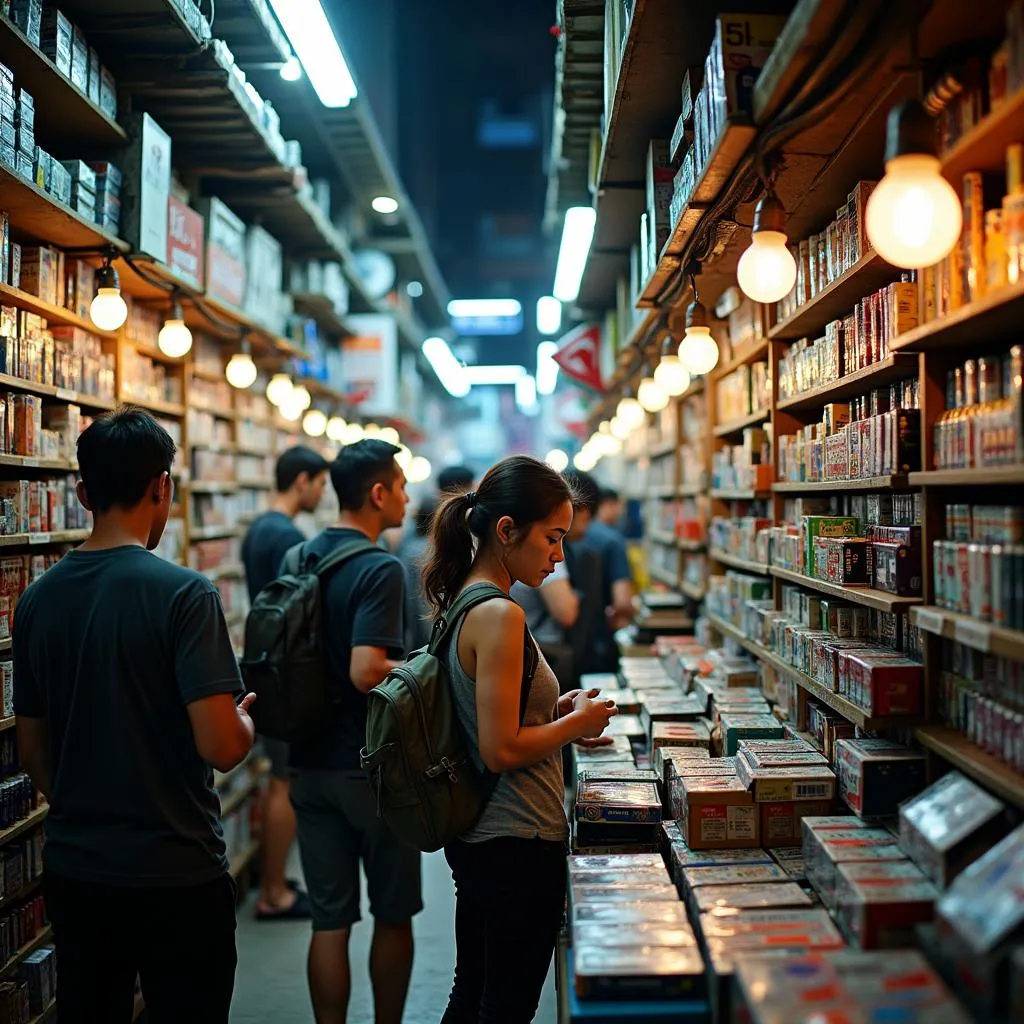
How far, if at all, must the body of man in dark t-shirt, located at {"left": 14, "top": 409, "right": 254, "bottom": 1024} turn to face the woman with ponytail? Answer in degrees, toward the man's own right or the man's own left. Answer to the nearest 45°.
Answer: approximately 45° to the man's own right

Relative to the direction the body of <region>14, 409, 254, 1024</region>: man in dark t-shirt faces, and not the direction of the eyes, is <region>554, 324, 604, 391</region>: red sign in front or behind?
in front

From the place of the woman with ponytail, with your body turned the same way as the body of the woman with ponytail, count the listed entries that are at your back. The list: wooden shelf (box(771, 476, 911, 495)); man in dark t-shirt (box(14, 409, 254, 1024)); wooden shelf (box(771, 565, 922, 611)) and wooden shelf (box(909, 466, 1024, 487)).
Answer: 1

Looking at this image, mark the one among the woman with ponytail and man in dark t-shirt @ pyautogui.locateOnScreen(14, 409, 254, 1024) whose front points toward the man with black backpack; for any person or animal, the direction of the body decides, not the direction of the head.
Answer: the man in dark t-shirt

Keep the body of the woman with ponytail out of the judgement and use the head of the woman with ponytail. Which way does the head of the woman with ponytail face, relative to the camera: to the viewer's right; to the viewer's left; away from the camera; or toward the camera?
to the viewer's right

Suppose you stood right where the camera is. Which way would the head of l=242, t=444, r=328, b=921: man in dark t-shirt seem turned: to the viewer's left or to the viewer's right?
to the viewer's right

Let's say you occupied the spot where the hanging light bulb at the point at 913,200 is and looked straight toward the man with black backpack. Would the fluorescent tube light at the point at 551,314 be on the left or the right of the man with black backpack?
right

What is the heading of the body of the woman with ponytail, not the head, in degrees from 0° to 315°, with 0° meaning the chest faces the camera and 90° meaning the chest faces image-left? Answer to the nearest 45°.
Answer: approximately 270°

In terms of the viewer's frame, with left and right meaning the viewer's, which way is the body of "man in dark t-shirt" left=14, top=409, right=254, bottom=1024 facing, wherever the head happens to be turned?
facing away from the viewer and to the right of the viewer

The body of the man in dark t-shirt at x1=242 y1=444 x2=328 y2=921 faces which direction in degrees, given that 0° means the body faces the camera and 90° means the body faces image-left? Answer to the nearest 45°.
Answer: approximately 270°

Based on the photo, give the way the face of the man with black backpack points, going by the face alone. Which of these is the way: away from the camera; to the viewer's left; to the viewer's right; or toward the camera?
to the viewer's right
